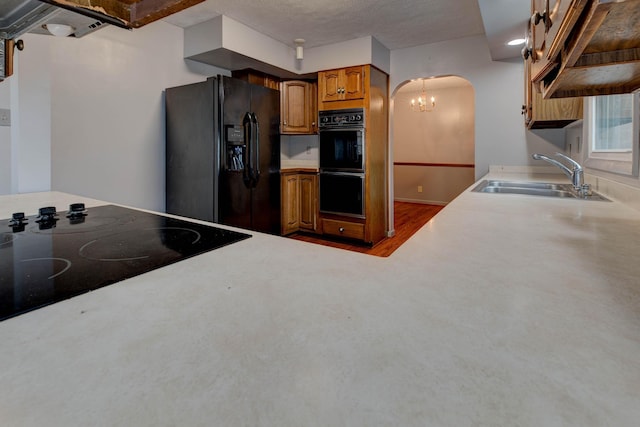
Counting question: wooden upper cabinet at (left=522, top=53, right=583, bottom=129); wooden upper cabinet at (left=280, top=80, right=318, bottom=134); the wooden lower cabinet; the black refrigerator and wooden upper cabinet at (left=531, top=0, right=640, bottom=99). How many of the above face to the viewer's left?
2

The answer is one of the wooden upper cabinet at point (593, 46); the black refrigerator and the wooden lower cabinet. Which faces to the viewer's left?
the wooden upper cabinet

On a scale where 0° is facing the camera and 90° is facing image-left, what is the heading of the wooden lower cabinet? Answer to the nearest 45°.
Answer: approximately 0°

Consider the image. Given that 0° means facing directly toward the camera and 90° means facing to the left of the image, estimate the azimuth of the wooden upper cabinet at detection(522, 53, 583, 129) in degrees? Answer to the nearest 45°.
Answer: approximately 90°

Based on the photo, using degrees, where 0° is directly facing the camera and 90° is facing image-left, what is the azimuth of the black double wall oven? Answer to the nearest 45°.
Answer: approximately 45°

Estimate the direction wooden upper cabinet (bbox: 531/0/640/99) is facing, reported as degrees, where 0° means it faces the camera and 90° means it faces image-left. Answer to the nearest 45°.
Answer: approximately 90°
